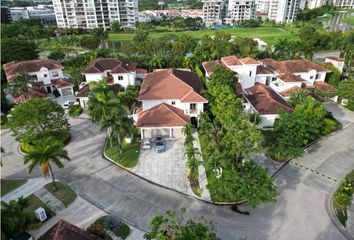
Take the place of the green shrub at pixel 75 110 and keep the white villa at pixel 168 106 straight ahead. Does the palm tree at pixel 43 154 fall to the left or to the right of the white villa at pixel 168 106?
right

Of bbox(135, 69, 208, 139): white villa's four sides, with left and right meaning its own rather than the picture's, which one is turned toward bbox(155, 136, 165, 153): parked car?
front

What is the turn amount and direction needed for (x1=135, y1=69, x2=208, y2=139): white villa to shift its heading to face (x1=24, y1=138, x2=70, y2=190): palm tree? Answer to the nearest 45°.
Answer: approximately 45° to its right

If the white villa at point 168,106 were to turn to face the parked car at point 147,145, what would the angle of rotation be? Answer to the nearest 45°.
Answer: approximately 45° to its right

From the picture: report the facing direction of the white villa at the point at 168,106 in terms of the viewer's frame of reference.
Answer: facing the viewer

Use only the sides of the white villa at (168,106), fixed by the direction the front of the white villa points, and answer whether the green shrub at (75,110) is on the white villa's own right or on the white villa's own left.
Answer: on the white villa's own right

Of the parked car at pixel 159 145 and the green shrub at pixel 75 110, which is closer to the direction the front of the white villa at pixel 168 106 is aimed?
the parked car

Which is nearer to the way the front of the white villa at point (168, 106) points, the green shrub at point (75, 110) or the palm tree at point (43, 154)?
the palm tree
